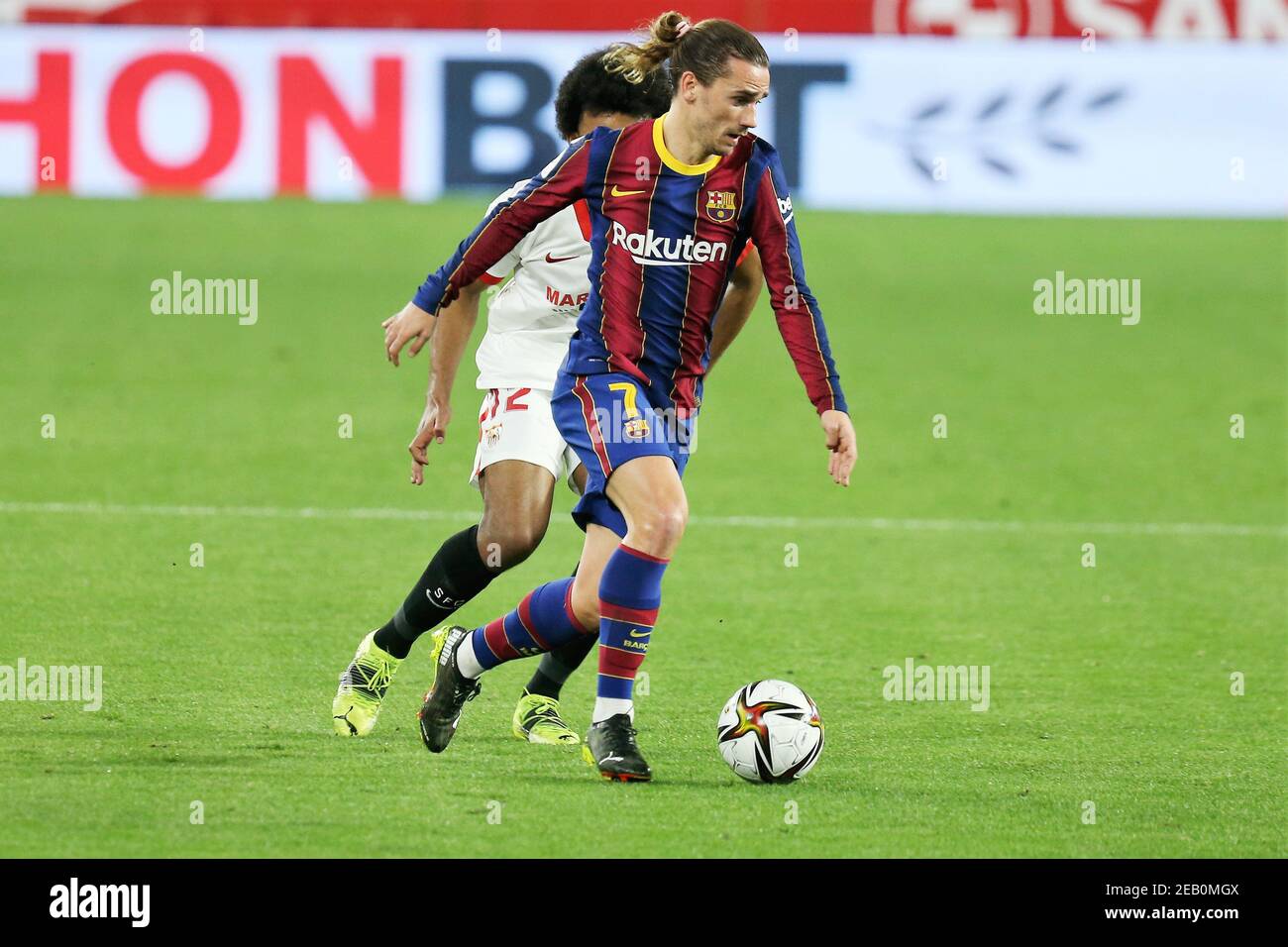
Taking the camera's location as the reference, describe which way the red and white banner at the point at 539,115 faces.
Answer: facing the viewer

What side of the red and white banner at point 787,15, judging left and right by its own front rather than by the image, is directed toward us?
front

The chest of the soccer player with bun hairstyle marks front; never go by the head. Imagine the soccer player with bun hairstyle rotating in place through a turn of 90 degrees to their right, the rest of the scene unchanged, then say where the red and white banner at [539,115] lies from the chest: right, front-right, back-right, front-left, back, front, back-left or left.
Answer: back-right

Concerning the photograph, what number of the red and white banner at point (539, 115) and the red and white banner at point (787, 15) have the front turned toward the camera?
2

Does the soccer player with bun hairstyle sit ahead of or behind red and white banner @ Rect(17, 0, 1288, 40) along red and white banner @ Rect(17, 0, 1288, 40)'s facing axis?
ahead

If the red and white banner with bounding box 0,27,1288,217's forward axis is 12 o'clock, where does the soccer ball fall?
The soccer ball is roughly at 12 o'clock from the red and white banner.

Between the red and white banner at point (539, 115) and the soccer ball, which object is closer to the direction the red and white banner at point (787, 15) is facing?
the soccer ball

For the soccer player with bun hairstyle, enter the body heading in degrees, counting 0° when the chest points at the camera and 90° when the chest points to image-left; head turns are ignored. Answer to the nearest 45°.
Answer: approximately 315°

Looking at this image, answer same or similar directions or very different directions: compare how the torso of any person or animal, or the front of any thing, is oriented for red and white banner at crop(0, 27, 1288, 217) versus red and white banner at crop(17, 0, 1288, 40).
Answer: same or similar directions

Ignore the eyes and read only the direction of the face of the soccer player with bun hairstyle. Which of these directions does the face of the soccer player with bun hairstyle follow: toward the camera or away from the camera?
toward the camera
